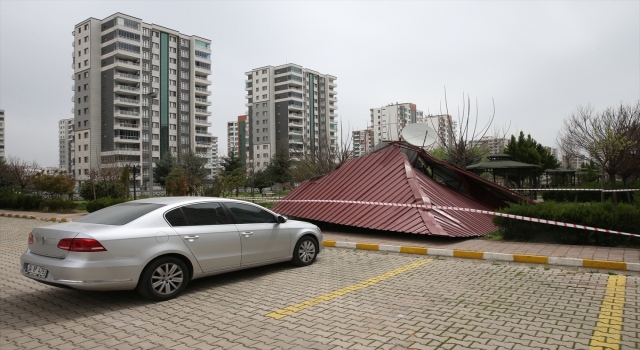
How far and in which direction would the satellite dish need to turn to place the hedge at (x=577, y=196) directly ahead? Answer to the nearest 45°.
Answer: approximately 90° to its left

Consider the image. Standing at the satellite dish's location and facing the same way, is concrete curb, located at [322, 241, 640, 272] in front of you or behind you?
in front

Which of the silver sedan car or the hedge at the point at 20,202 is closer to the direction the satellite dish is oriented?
the silver sedan car

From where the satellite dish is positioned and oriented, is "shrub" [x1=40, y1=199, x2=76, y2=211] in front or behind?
behind

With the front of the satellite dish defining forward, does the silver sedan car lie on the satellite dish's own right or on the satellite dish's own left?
on the satellite dish's own right

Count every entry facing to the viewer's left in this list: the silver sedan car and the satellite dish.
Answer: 0

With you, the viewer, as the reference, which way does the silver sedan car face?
facing away from the viewer and to the right of the viewer

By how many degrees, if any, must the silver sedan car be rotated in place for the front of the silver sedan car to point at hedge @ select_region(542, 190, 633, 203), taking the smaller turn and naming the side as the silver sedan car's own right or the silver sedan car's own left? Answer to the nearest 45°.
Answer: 0° — it already faces it

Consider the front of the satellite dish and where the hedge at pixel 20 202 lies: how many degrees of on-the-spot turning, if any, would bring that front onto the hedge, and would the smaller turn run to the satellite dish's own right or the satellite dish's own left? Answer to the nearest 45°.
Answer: approximately 135° to the satellite dish's own right

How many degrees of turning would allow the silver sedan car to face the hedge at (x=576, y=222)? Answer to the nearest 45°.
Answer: approximately 45° to its right

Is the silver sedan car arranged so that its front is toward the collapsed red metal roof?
yes

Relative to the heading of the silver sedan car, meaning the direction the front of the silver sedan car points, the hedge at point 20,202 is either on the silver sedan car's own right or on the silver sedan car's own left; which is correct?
on the silver sedan car's own left
